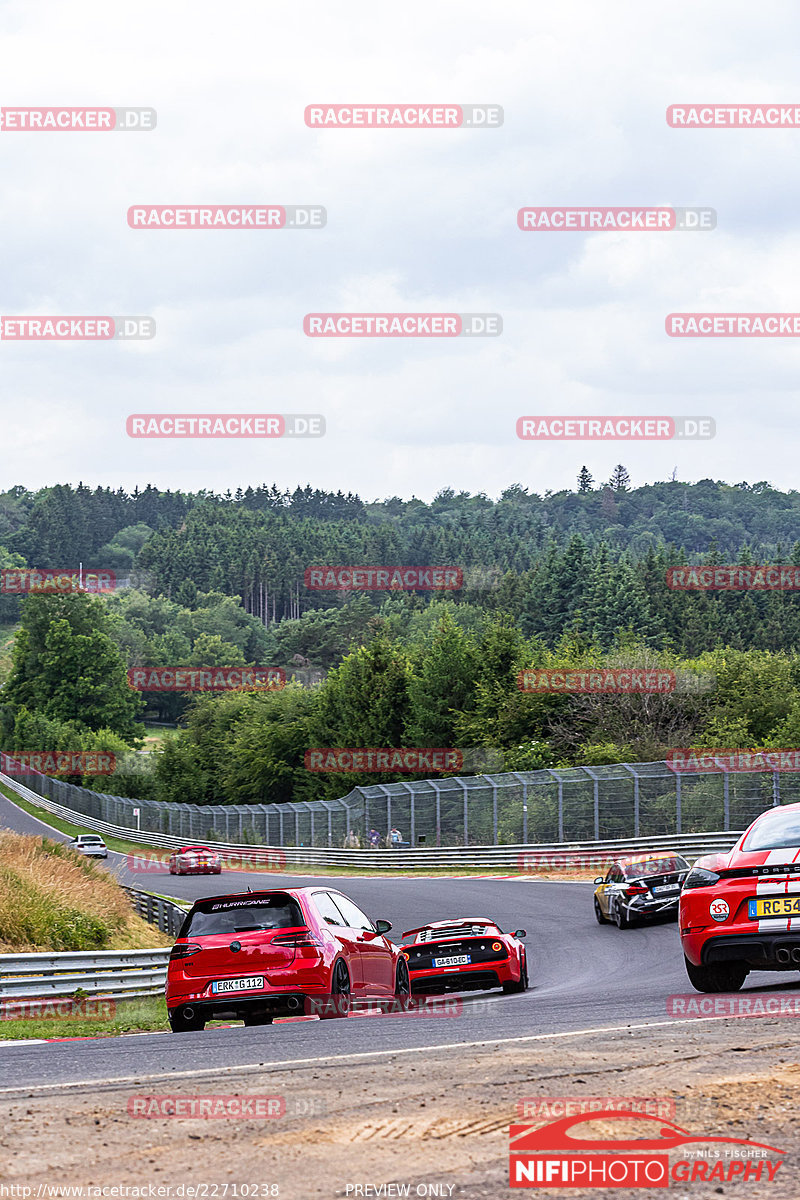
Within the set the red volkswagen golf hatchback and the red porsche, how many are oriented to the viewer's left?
0

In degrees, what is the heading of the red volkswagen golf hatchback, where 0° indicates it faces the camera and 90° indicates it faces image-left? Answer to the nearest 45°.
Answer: approximately 225°

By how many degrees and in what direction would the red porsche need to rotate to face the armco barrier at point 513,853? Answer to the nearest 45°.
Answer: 0° — it already faces it

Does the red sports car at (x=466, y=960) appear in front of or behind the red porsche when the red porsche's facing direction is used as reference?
in front

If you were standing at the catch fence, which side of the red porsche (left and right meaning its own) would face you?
front

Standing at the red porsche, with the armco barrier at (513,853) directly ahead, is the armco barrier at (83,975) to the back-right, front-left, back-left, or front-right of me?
front-left

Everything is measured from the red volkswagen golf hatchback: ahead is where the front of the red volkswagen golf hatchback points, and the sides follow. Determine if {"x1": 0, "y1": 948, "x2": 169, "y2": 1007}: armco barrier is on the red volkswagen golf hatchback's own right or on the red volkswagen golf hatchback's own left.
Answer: on the red volkswagen golf hatchback's own left

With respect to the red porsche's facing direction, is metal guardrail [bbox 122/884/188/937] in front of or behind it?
in front

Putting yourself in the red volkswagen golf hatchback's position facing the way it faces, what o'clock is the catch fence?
The catch fence is roughly at 11 o'clock from the red volkswagen golf hatchback.

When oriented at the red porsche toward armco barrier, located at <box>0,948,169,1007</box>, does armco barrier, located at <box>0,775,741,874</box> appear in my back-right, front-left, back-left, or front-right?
front-right

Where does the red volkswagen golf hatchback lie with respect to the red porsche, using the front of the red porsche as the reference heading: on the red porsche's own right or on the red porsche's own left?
on the red porsche's own left

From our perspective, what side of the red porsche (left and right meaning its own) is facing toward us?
back

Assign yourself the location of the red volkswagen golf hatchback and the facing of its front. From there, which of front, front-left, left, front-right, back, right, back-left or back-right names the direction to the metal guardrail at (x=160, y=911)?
front-left

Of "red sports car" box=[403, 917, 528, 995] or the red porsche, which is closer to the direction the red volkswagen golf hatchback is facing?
the red sports car
